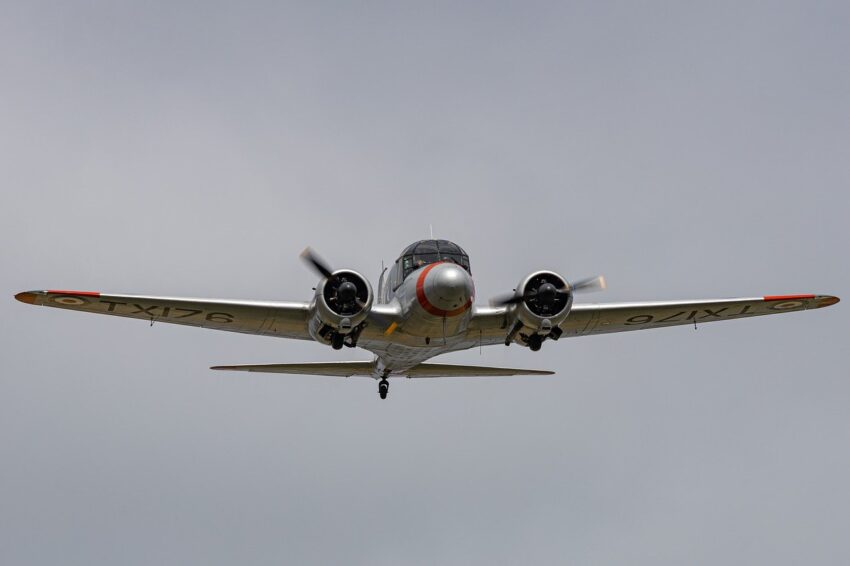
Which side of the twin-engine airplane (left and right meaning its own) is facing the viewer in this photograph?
front
